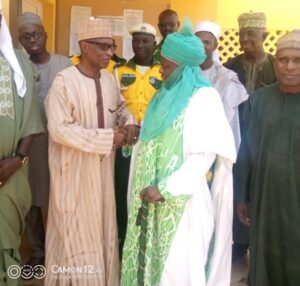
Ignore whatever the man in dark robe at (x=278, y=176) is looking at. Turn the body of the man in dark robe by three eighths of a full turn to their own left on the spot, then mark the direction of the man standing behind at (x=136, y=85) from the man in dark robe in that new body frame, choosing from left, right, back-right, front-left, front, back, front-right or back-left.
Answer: left

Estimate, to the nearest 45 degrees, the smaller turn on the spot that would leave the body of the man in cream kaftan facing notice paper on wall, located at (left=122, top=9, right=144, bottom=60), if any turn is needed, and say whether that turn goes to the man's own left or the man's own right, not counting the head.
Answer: approximately 135° to the man's own left

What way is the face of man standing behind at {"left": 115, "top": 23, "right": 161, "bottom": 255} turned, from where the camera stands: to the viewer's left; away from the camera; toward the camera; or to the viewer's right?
toward the camera

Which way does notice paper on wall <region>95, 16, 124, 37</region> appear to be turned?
toward the camera

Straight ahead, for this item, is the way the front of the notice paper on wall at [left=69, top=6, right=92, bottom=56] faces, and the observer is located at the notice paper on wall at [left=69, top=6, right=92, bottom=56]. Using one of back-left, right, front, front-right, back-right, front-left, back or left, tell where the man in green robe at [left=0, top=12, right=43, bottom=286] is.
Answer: front

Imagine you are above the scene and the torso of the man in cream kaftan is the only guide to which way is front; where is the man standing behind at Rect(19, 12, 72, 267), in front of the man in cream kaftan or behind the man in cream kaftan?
behind

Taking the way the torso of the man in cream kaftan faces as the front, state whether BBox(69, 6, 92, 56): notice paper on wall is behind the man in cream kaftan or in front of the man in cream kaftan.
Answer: behind

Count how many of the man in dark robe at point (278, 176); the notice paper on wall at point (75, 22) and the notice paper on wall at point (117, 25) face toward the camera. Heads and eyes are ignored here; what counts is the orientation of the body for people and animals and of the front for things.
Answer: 3

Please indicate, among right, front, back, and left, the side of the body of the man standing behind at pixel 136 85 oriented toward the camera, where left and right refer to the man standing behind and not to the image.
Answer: front

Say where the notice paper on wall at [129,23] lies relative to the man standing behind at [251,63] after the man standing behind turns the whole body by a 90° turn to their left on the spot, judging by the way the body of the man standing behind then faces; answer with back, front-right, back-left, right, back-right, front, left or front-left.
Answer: back-left

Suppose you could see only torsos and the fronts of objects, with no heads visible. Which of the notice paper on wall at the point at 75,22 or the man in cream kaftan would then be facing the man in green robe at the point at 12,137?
the notice paper on wall

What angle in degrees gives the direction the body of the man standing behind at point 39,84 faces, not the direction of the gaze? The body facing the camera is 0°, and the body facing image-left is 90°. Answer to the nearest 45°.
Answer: approximately 0°

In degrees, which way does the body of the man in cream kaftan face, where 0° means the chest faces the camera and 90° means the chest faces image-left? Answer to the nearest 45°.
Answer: approximately 315°

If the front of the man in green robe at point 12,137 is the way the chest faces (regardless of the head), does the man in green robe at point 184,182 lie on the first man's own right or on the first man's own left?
on the first man's own left

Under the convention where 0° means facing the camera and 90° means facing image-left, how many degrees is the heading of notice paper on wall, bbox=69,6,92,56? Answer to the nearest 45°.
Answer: approximately 0°

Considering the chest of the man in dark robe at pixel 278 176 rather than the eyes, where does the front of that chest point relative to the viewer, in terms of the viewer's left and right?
facing the viewer
